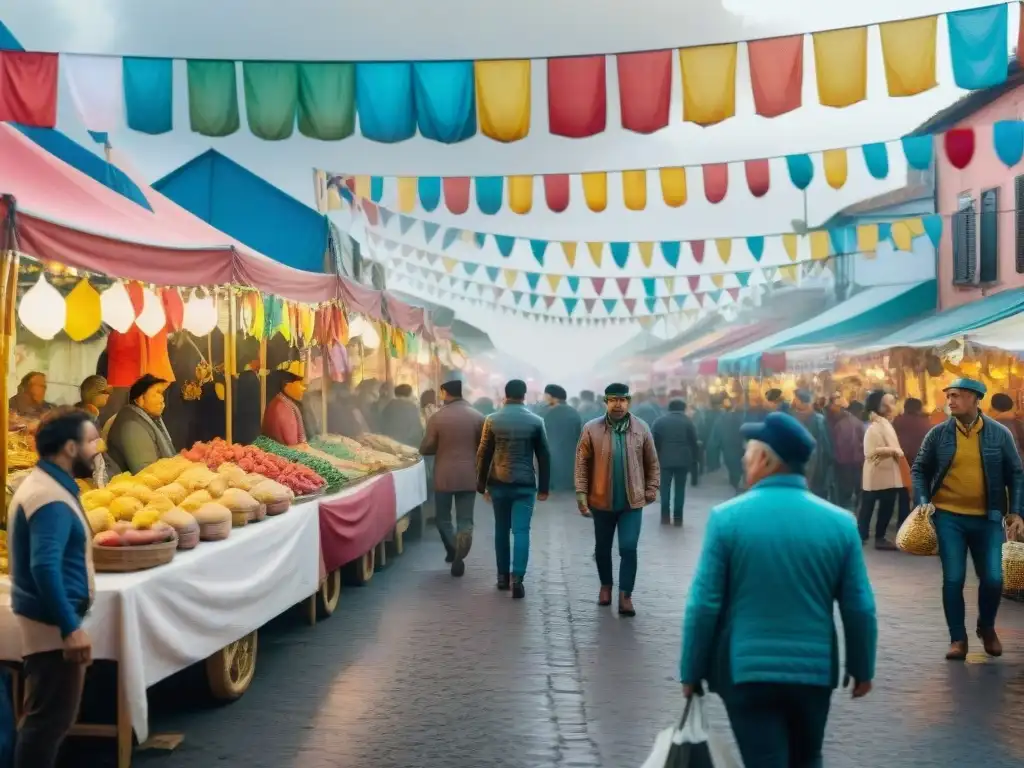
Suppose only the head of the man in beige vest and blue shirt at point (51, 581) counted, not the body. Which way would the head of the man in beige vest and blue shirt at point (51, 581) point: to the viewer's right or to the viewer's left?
to the viewer's right

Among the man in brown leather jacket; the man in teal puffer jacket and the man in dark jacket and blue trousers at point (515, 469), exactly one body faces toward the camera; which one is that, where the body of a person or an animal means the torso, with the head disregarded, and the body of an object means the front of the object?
the man in brown leather jacket

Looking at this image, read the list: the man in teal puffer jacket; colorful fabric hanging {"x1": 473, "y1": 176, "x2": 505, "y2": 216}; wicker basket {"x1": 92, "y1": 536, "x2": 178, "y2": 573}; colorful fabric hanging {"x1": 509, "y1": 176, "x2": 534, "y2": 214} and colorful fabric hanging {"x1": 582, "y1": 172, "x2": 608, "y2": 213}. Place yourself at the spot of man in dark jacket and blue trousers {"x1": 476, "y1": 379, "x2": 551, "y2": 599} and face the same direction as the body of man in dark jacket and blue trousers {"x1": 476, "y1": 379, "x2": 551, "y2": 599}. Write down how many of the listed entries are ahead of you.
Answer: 3

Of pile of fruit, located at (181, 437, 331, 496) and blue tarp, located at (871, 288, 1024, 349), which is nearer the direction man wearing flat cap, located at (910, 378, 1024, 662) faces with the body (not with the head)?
the pile of fruit

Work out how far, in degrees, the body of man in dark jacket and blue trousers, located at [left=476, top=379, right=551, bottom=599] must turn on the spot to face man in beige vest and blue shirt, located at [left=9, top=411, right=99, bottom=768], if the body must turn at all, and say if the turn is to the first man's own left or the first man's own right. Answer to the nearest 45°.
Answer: approximately 180°

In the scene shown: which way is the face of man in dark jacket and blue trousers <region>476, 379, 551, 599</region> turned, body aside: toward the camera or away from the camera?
away from the camera

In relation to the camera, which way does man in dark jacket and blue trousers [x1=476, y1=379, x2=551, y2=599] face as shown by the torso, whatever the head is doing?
away from the camera

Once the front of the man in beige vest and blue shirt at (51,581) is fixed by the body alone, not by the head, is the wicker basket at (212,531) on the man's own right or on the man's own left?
on the man's own left

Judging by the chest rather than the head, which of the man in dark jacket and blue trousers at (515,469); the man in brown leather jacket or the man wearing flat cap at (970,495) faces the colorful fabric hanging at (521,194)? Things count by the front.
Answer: the man in dark jacket and blue trousers

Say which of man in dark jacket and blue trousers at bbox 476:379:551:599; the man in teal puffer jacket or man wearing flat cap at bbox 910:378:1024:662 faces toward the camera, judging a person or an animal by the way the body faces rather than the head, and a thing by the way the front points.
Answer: the man wearing flat cap

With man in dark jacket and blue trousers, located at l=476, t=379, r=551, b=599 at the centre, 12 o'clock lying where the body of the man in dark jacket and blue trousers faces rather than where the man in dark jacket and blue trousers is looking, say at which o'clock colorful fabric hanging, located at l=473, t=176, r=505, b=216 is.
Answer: The colorful fabric hanging is roughly at 12 o'clock from the man in dark jacket and blue trousers.

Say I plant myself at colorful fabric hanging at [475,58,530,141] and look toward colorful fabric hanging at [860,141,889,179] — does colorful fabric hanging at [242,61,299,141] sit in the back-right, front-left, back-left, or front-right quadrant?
back-left

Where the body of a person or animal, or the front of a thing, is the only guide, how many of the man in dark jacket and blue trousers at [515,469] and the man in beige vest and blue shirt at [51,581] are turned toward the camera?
0

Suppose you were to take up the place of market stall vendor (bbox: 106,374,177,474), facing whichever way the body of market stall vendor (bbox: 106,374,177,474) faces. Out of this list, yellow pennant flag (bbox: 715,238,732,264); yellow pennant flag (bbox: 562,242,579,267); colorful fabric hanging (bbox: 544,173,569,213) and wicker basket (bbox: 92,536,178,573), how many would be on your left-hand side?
3

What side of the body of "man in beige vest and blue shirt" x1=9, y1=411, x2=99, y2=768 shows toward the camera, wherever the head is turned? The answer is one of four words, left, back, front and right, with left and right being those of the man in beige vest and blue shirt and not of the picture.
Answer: right
